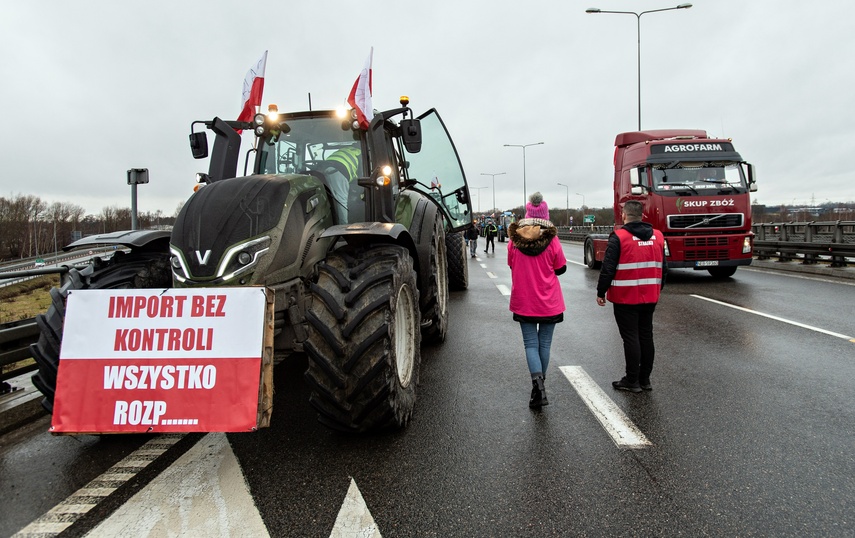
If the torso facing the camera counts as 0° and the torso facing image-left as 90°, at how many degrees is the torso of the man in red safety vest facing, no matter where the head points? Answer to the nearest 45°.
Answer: approximately 135°

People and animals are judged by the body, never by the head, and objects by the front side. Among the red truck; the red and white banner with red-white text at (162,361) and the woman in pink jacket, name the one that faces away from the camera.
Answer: the woman in pink jacket

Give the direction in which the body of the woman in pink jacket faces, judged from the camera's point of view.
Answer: away from the camera

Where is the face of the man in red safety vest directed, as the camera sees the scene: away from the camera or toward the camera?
away from the camera

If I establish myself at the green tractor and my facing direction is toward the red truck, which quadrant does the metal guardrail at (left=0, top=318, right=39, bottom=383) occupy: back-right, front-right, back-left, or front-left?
back-left

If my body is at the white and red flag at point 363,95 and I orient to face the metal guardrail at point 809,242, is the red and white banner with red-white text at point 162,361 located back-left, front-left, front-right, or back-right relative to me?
back-right

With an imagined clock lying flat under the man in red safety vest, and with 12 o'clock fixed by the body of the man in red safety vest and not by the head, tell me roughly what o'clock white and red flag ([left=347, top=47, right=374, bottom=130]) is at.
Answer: The white and red flag is roughly at 10 o'clock from the man in red safety vest.

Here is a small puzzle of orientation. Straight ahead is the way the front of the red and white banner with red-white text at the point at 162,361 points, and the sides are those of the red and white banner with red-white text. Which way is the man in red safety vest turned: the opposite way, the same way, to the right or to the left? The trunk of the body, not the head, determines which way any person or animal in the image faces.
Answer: the opposite way

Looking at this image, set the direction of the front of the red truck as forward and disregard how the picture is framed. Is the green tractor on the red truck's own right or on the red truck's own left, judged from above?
on the red truck's own right

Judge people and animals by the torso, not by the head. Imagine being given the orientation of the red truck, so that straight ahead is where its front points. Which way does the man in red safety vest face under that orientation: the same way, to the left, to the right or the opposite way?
the opposite way

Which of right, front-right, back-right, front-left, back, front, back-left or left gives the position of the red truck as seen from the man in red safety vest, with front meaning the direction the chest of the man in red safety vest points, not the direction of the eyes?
front-right

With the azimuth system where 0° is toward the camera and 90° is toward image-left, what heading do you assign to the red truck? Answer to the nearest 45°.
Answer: approximately 315°
